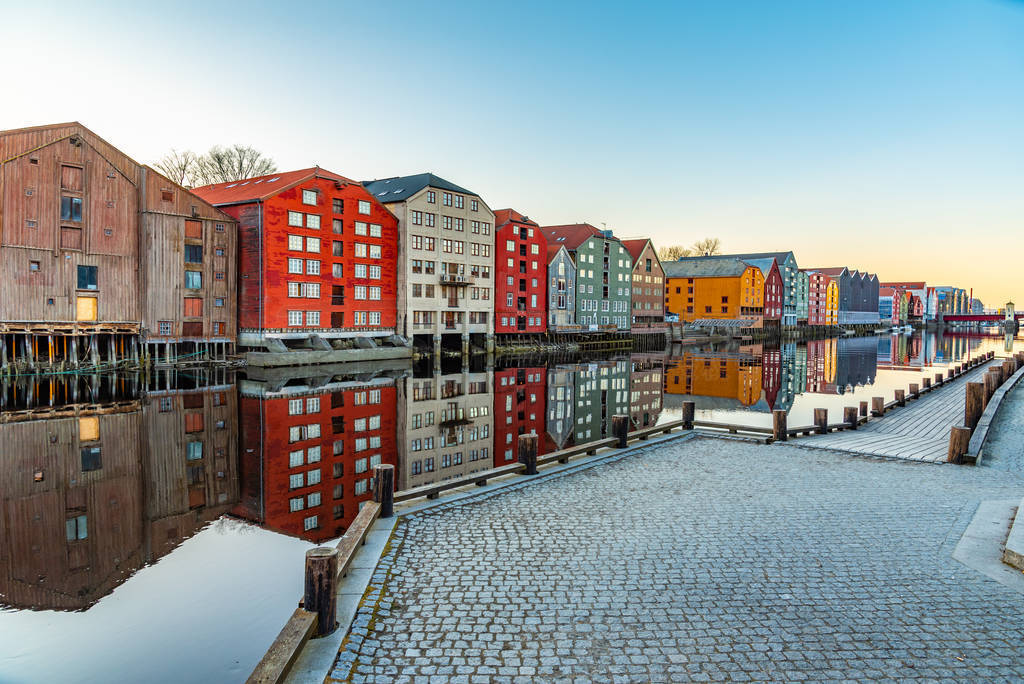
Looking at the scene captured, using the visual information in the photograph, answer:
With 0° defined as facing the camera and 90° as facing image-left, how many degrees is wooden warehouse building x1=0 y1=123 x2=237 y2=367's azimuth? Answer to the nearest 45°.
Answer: approximately 0°

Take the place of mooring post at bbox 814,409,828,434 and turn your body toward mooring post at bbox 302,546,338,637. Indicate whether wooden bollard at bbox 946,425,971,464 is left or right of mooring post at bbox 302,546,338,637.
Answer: left

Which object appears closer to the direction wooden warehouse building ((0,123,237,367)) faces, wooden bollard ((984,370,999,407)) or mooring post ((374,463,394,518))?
the mooring post

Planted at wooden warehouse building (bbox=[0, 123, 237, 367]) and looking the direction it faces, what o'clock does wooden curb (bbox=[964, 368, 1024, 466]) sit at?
The wooden curb is roughly at 11 o'clock from the wooden warehouse building.

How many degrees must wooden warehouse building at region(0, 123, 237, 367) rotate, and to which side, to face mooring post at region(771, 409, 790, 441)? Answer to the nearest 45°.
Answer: approximately 45° to its left

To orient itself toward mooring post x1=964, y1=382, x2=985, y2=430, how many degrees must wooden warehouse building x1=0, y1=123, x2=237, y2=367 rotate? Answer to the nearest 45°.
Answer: approximately 45° to its left

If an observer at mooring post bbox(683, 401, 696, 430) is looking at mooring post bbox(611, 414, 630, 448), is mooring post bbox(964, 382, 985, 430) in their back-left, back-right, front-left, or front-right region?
back-left

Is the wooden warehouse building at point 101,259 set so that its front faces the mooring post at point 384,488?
yes

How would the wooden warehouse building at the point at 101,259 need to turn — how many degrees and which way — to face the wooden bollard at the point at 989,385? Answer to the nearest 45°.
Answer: approximately 45° to its left

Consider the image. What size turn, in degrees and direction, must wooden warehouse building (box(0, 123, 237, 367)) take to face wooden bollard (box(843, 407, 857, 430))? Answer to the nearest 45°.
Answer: approximately 45° to its left

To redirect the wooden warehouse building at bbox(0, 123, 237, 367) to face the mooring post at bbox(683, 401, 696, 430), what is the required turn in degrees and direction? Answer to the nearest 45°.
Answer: approximately 45° to its left
